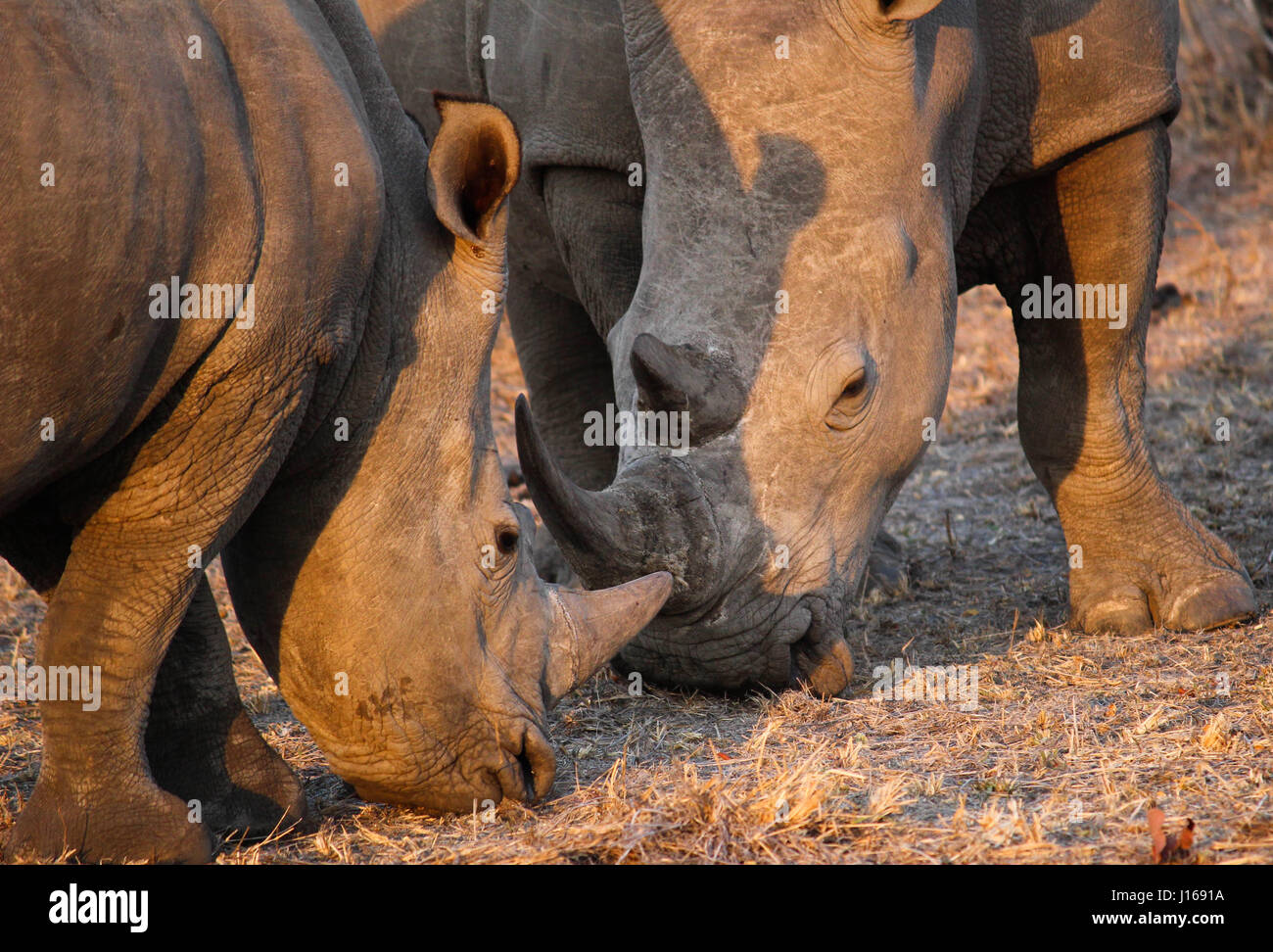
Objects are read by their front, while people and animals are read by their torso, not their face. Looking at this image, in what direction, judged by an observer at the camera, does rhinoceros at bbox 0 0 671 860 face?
facing to the right of the viewer

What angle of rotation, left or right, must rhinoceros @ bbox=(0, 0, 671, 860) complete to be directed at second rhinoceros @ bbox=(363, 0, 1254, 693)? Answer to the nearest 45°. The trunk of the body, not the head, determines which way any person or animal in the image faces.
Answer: approximately 45° to its left
